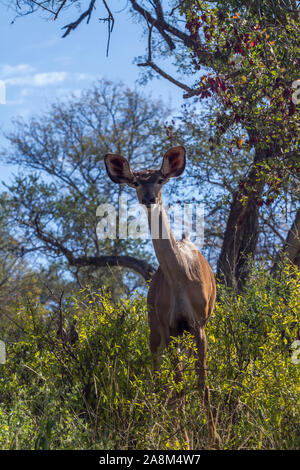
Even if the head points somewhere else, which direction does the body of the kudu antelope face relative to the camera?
toward the camera
